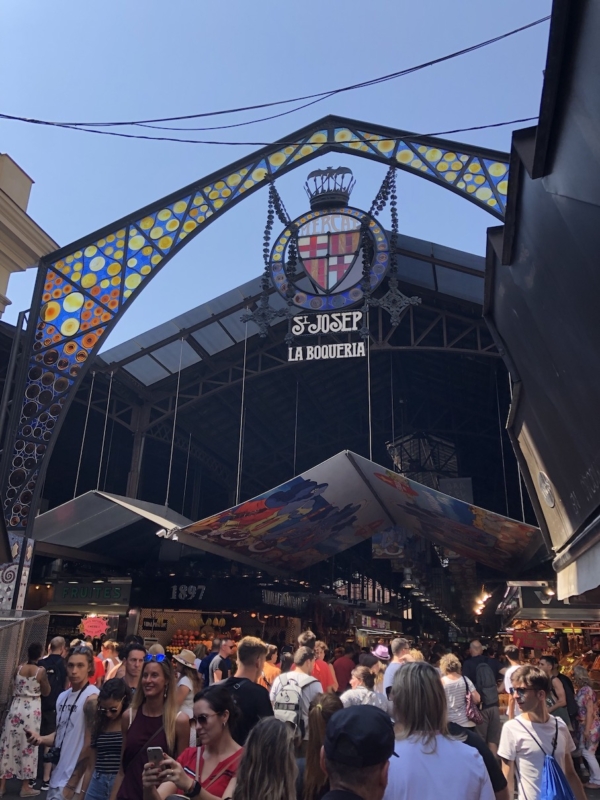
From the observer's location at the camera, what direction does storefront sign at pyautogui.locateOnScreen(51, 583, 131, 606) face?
facing the viewer

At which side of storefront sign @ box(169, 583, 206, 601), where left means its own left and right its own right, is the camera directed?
front

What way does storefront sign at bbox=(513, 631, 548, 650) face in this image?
toward the camera

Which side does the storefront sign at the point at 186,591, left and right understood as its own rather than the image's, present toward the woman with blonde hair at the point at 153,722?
front

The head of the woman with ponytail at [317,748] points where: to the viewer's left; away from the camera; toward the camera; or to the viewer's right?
away from the camera

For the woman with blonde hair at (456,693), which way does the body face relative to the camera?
away from the camera

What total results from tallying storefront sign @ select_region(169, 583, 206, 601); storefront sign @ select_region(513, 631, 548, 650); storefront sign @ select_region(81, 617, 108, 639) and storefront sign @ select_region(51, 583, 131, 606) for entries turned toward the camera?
4

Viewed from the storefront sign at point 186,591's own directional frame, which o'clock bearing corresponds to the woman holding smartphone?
The woman holding smartphone is roughly at 12 o'clock from the storefront sign.

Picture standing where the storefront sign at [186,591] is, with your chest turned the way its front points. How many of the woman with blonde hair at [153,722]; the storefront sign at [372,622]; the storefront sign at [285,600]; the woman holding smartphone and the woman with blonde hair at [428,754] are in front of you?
3

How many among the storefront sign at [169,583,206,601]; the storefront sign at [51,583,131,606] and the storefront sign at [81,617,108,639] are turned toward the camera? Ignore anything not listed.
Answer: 3

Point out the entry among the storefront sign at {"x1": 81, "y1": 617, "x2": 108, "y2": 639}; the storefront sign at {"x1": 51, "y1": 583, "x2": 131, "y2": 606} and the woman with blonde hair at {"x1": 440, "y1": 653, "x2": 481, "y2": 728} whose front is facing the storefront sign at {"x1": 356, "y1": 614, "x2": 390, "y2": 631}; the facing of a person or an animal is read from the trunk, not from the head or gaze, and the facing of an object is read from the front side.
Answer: the woman with blonde hair

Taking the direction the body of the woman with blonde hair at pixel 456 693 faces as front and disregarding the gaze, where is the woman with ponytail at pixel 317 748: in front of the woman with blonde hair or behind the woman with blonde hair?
behind

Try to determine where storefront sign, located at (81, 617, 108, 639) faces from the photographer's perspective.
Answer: facing the viewer

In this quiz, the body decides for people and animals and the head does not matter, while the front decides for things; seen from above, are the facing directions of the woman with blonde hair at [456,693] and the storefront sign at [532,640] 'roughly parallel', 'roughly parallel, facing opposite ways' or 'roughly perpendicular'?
roughly parallel, facing opposite ways

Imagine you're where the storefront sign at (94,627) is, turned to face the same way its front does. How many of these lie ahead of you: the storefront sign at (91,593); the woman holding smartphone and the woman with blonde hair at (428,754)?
2

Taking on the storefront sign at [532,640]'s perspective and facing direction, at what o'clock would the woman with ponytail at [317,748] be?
The woman with ponytail is roughly at 12 o'clock from the storefront sign.

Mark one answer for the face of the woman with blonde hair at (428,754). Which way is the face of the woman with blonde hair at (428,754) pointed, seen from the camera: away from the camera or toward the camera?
away from the camera
